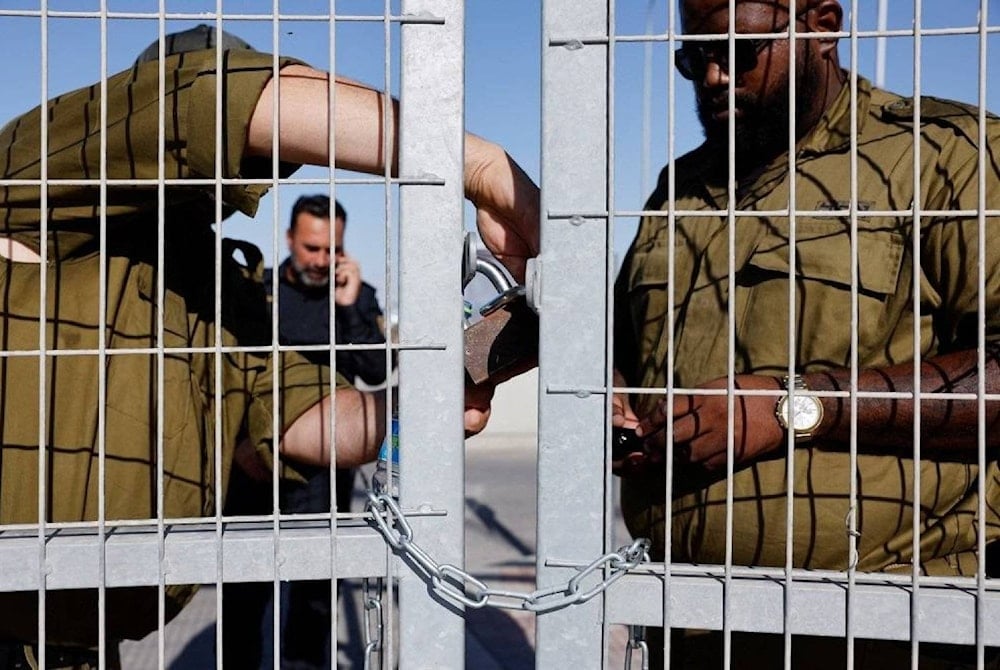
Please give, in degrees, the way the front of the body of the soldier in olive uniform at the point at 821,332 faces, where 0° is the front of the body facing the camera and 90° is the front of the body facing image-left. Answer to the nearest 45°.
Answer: approximately 45°

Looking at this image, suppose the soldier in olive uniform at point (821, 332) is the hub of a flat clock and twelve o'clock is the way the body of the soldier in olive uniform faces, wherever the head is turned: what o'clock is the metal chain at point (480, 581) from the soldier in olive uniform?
The metal chain is roughly at 12 o'clock from the soldier in olive uniform.

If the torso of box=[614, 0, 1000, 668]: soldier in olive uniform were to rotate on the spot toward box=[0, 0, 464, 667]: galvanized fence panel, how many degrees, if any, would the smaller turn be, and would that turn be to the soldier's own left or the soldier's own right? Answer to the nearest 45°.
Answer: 0° — they already face it

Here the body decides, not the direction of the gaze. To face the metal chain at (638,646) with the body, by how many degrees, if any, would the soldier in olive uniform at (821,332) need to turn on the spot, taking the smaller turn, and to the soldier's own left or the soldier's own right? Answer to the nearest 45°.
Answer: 0° — they already face it

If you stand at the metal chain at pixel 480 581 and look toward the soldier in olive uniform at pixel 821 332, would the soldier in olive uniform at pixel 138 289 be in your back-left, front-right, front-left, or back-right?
back-left
